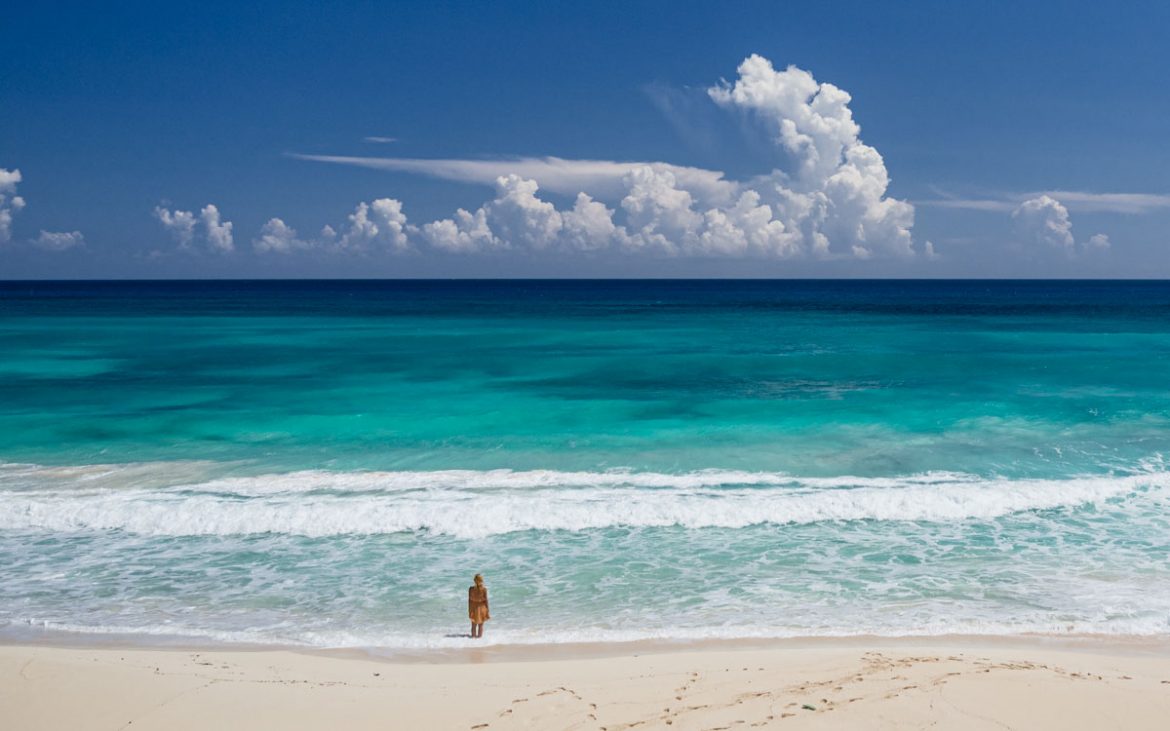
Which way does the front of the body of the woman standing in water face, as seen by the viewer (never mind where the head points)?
away from the camera
